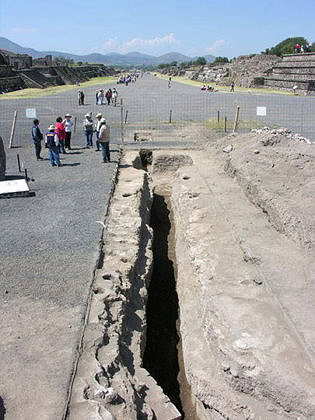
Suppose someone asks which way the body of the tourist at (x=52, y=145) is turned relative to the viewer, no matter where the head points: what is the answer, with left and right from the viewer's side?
facing away from the viewer

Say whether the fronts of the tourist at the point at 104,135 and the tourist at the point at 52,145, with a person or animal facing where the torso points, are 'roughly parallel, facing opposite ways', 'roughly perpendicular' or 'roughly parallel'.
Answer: roughly perpendicular

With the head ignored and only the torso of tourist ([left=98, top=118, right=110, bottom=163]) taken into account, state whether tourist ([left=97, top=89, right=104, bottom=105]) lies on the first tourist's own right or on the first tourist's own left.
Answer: on the first tourist's own right

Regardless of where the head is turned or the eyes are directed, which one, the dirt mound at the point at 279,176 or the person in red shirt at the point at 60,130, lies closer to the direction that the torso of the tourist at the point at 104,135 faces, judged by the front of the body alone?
the person in red shirt

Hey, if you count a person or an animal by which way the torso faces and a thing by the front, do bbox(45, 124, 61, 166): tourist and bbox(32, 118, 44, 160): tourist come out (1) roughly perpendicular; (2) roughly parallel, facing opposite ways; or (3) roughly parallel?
roughly perpendicular

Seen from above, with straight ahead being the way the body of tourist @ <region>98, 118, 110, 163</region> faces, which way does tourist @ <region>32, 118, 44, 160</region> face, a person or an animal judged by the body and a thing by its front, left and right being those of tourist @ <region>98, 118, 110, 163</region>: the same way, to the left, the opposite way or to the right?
the opposite way

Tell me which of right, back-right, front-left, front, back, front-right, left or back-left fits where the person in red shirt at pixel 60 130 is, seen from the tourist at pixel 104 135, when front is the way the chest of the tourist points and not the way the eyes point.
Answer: front-right

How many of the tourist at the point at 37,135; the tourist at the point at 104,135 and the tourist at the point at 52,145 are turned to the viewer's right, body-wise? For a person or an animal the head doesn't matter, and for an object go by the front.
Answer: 1

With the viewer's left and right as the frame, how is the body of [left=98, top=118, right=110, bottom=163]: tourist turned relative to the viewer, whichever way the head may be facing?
facing to the left of the viewer

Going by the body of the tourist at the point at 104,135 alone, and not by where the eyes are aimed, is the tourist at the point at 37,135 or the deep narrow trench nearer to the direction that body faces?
the tourist

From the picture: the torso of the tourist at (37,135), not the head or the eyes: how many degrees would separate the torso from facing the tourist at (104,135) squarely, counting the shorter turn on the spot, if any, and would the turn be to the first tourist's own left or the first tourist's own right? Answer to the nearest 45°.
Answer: approximately 45° to the first tourist's own right

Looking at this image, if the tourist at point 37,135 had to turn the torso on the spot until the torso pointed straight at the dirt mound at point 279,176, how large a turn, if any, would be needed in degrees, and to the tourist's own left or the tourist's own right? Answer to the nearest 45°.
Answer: approximately 45° to the tourist's own right

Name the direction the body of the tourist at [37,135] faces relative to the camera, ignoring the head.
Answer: to the viewer's right
